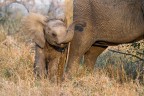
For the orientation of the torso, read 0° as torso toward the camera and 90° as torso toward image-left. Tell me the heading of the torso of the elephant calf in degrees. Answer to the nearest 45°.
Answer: approximately 315°

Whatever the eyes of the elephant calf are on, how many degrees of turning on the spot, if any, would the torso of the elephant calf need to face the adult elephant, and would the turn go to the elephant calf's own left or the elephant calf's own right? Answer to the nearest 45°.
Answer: approximately 45° to the elephant calf's own left
